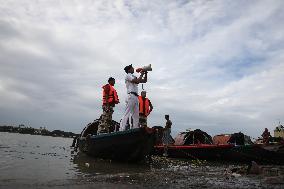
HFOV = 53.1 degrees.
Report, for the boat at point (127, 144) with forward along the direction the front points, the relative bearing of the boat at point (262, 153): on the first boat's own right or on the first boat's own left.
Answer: on the first boat's own left

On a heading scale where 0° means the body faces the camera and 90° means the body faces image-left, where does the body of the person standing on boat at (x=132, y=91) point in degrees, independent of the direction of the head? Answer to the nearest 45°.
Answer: approximately 270°

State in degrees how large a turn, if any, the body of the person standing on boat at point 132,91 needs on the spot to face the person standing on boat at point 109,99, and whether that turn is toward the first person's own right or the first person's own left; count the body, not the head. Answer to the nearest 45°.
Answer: approximately 135° to the first person's own left
